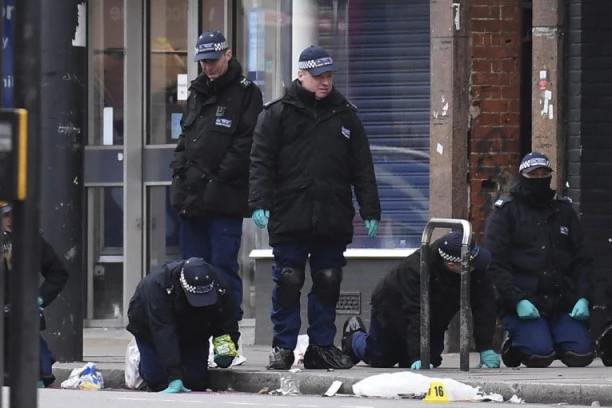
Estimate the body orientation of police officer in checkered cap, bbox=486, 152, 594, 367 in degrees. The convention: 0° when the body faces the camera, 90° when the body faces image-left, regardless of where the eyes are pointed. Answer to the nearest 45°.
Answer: approximately 0°

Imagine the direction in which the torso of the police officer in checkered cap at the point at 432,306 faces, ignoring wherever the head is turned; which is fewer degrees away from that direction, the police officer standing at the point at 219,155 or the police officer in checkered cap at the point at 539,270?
the police officer in checkered cap

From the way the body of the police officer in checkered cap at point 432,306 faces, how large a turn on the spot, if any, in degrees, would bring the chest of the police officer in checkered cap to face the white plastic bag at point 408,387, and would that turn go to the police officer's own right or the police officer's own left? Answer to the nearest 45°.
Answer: approximately 45° to the police officer's own right

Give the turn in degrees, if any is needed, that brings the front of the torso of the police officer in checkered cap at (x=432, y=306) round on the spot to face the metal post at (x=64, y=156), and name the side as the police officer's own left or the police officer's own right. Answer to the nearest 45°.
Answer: approximately 135° to the police officer's own right

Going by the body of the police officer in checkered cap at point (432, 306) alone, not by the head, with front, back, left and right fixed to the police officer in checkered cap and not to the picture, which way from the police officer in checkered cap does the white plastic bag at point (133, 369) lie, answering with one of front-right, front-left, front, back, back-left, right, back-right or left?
back-right

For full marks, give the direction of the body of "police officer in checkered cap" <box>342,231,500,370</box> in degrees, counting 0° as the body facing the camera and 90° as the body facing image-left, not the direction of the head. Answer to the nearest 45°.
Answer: approximately 315°

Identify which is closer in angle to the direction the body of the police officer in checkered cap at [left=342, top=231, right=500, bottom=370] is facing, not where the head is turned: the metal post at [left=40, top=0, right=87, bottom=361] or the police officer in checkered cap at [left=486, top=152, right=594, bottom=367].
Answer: the police officer in checkered cap

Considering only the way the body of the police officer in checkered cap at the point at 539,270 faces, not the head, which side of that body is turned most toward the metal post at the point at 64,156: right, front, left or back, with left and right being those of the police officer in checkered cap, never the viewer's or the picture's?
right

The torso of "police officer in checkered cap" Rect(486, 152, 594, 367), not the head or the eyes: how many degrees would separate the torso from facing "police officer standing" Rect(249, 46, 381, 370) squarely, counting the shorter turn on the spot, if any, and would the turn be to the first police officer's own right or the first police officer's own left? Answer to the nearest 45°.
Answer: approximately 45° to the first police officer's own right
